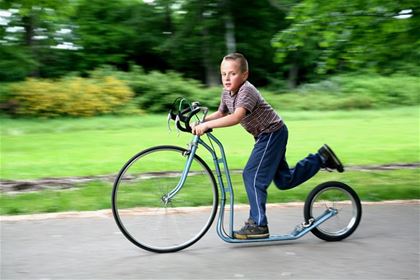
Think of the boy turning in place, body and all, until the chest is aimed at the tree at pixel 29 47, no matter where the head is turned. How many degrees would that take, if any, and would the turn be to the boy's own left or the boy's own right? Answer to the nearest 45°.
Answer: approximately 45° to the boy's own right

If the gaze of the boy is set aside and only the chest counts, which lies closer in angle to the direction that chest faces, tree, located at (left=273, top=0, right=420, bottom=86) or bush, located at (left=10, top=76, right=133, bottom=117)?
the bush

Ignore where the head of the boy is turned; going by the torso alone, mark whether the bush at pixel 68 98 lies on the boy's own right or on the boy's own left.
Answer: on the boy's own right

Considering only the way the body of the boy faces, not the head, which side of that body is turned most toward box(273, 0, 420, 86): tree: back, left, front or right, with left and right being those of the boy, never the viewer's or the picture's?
right

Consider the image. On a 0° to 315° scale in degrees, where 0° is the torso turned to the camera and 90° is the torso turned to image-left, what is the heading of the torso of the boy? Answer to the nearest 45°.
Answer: approximately 90°

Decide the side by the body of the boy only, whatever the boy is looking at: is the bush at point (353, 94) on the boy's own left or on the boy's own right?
on the boy's own right
